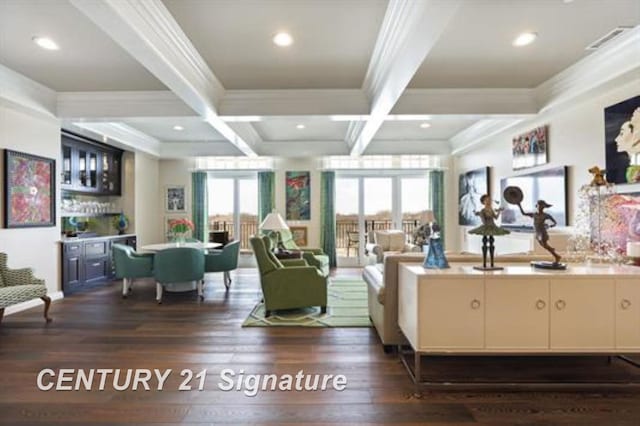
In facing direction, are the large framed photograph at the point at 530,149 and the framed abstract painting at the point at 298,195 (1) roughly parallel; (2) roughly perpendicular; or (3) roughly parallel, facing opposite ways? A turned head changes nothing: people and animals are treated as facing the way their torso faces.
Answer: roughly perpendicular

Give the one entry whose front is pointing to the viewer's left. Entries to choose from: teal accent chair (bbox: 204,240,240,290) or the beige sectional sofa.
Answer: the teal accent chair

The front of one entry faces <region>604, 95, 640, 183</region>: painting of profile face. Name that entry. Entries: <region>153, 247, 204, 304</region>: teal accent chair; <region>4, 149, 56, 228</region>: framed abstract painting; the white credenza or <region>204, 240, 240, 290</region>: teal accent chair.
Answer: the framed abstract painting

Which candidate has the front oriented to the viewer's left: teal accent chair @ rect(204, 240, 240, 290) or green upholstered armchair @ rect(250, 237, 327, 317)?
the teal accent chair

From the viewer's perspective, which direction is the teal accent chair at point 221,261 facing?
to the viewer's left

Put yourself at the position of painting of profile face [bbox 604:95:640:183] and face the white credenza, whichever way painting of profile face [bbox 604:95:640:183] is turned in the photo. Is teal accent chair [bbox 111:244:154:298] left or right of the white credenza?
right

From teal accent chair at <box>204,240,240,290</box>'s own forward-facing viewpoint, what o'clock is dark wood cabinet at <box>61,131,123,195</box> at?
The dark wood cabinet is roughly at 1 o'clock from the teal accent chair.

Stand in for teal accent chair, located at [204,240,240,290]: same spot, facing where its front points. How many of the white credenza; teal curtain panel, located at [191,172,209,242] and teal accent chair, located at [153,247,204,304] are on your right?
1

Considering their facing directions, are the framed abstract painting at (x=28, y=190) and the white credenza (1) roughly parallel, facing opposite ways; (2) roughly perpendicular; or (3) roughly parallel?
roughly perpendicular

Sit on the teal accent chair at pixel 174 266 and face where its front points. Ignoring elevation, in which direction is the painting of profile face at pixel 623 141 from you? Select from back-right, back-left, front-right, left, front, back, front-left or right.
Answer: back-right

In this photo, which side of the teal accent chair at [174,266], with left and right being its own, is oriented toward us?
back

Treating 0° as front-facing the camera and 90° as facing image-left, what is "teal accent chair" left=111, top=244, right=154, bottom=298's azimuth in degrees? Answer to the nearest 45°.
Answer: approximately 270°

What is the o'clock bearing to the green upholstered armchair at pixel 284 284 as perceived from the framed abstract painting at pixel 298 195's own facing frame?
The green upholstered armchair is roughly at 12 o'clock from the framed abstract painting.

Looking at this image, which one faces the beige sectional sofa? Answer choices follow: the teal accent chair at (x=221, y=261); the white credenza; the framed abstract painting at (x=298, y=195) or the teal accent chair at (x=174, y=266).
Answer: the framed abstract painting
